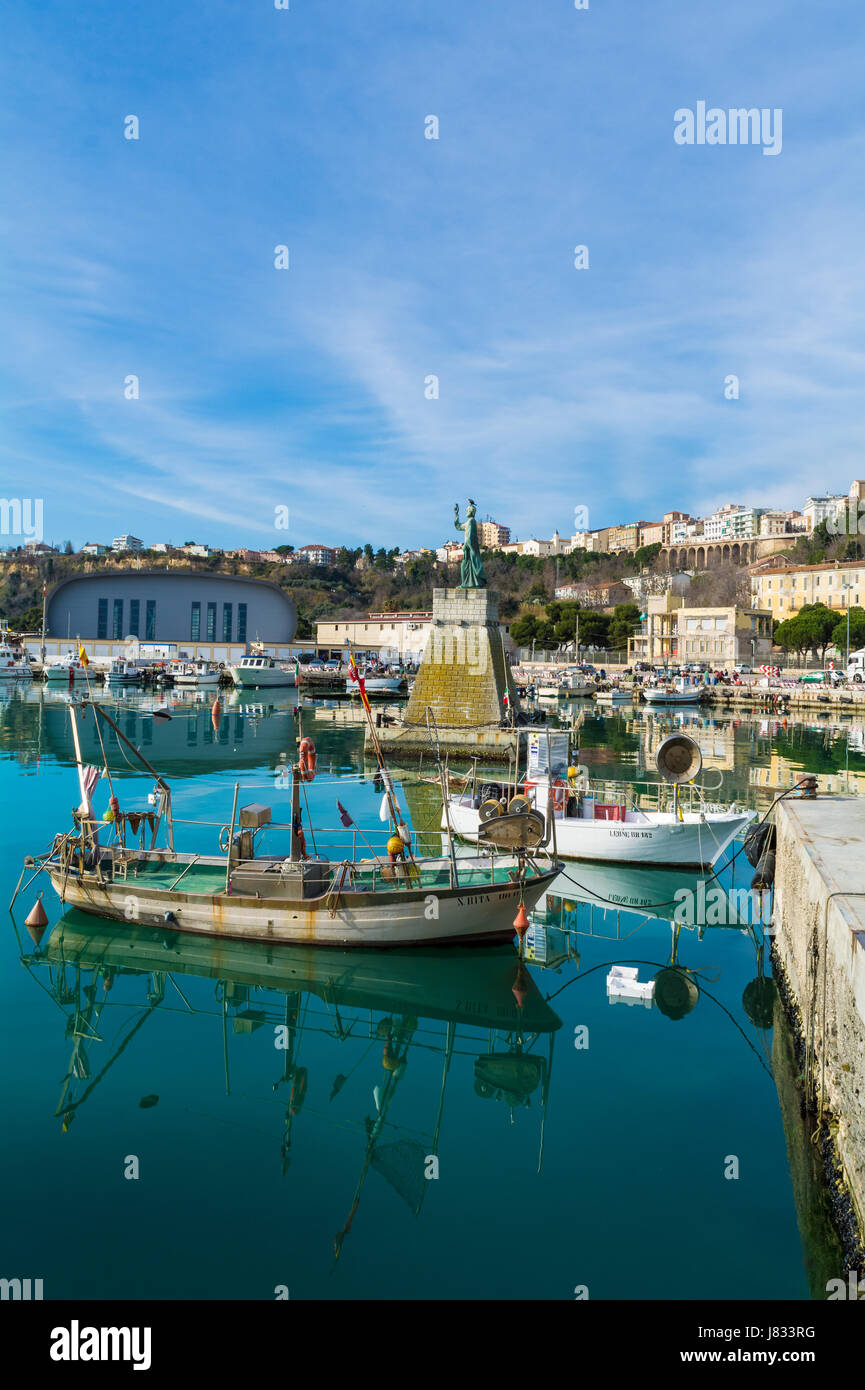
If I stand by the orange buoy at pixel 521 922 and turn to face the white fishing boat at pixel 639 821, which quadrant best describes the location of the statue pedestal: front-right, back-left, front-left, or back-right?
front-left

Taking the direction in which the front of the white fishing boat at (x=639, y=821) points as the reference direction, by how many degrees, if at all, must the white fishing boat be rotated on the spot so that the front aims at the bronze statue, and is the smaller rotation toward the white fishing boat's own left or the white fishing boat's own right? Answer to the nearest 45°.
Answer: approximately 90° to the white fishing boat's own left

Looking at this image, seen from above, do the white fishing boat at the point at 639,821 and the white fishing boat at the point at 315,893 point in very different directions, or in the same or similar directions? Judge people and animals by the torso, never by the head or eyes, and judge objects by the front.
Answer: same or similar directions

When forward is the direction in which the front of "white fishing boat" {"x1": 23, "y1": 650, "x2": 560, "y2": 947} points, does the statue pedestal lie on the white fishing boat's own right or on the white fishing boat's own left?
on the white fishing boat's own left

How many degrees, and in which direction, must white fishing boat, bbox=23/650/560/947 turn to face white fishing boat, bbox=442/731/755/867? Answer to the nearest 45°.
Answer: approximately 45° to its left

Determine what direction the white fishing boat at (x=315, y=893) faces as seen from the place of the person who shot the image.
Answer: facing to the right of the viewer

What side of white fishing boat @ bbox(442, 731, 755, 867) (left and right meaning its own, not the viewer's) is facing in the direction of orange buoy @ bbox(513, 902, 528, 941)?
right

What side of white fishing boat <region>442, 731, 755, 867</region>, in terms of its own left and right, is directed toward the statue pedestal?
left

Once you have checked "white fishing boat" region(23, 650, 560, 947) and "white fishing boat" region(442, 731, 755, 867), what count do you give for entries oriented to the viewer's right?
2

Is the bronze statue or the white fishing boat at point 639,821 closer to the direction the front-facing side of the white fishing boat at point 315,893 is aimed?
the white fishing boat

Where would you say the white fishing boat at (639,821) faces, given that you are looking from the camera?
facing to the right of the viewer
